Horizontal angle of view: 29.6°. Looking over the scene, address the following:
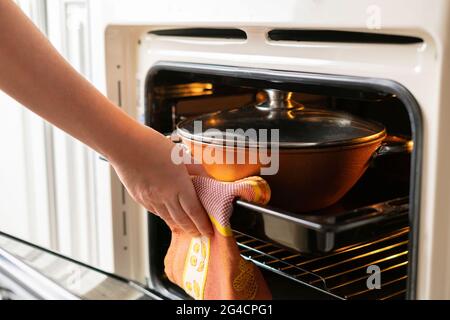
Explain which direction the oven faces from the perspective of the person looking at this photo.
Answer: facing the viewer and to the left of the viewer
